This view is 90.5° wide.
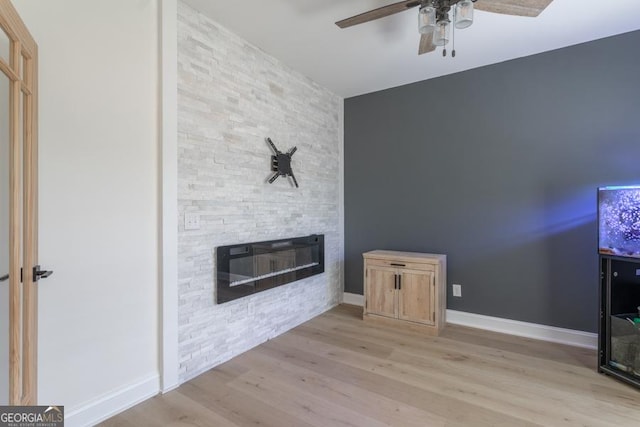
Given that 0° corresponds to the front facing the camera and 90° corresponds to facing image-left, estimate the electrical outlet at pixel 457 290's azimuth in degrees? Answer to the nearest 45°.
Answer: approximately 0°

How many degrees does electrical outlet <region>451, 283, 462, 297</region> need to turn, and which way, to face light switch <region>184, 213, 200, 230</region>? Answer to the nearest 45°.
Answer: approximately 45° to its right

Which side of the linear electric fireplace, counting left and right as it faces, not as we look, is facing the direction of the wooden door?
right

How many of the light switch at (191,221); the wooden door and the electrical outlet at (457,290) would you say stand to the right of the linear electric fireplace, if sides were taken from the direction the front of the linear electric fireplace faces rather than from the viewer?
2

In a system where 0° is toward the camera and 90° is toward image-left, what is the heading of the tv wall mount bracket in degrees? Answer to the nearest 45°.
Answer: approximately 315°

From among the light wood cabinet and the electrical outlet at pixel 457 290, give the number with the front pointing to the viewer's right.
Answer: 0

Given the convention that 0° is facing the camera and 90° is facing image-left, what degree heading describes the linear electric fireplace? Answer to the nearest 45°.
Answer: approximately 315°

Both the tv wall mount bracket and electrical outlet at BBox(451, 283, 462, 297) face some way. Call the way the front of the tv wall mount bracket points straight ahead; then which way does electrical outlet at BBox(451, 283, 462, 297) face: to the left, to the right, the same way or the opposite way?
to the right

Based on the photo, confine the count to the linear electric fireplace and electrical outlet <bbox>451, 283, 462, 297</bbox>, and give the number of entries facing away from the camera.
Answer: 0

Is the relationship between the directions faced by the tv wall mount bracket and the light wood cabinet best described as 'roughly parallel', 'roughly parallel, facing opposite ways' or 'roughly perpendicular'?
roughly perpendicular

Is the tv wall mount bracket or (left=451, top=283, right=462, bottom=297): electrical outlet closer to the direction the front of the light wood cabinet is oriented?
the tv wall mount bracket

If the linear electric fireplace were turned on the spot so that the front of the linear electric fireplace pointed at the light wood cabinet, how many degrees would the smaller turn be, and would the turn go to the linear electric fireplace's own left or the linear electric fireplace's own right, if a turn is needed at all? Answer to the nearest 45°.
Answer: approximately 45° to the linear electric fireplace's own left

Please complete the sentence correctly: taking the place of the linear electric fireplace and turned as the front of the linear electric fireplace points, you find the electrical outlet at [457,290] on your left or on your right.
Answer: on your left

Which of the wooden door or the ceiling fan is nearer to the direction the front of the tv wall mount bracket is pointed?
the ceiling fan

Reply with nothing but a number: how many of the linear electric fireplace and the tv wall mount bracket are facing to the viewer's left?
0

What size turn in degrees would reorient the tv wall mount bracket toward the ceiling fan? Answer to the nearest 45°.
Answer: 0° — it already faces it
